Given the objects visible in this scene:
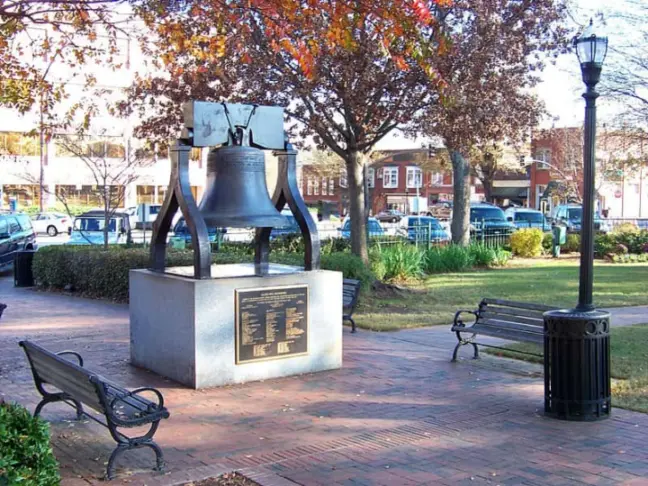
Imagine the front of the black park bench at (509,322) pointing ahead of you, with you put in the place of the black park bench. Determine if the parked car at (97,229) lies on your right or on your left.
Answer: on your right

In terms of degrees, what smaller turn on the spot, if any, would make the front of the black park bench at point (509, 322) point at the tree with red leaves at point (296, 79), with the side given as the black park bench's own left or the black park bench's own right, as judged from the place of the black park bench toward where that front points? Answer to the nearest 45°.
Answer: approximately 90° to the black park bench's own right

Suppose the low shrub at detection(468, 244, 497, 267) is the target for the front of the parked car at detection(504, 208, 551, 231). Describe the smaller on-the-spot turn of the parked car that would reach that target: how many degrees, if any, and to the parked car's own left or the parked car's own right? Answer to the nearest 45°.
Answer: approximately 45° to the parked car's own right

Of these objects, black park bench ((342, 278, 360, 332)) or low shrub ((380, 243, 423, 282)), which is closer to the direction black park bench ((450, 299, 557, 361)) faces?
the black park bench

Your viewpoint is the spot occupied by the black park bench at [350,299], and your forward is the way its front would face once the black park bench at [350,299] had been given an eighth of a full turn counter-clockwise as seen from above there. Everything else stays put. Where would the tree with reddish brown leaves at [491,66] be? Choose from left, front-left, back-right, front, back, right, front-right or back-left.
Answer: back-left

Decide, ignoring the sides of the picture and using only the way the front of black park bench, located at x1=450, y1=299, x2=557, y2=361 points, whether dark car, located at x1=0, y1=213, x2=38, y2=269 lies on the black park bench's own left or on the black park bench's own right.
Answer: on the black park bench's own right

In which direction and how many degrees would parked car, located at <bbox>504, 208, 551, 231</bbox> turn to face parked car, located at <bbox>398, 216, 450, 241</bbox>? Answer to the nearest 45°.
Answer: approximately 45° to its right

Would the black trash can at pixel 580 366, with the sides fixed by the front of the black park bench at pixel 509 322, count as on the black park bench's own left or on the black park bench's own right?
on the black park bench's own left
